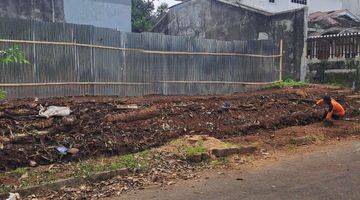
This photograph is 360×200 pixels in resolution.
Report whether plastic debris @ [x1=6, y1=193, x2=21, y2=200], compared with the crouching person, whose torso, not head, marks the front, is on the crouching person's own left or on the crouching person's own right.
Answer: on the crouching person's own left

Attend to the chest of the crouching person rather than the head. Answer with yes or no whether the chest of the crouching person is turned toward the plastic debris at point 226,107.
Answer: yes

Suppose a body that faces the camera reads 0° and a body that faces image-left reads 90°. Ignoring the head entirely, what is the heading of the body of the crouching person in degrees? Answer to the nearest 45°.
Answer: approximately 90°

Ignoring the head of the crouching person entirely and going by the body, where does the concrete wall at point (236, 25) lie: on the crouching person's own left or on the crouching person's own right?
on the crouching person's own right

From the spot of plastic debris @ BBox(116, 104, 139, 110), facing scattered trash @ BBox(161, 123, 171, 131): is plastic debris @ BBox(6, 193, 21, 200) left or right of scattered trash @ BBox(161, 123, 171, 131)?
right

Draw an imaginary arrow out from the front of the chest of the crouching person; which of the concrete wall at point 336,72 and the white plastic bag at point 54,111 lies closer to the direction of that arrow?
the white plastic bag

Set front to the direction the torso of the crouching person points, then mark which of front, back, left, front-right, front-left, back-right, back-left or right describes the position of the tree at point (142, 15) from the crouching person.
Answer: front-right

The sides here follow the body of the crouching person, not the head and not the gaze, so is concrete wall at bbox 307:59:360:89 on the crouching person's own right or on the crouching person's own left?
on the crouching person's own right
